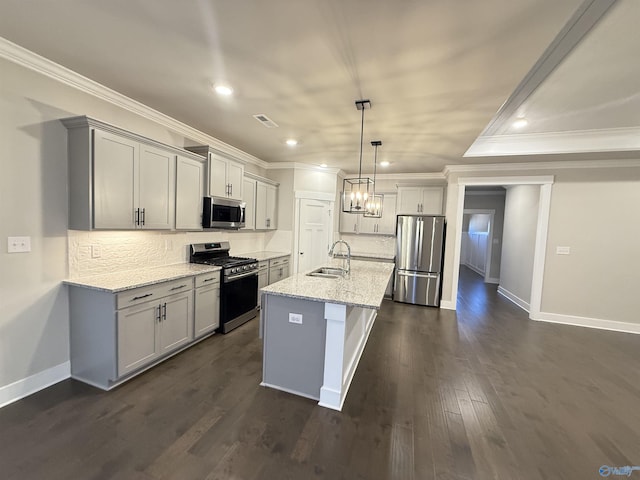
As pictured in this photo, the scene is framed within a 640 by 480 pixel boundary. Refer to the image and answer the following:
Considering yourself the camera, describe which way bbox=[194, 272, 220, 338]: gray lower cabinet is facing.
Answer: facing the viewer and to the right of the viewer

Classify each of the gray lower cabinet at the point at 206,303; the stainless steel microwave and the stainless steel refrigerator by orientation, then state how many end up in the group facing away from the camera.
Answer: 0

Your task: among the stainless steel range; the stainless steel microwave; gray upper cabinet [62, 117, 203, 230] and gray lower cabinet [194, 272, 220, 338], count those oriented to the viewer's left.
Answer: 0

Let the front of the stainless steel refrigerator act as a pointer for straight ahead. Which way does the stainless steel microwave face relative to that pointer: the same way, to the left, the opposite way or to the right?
to the left

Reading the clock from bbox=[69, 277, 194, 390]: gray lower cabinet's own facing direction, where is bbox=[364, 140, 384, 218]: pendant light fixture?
The pendant light fixture is roughly at 11 o'clock from the gray lower cabinet.

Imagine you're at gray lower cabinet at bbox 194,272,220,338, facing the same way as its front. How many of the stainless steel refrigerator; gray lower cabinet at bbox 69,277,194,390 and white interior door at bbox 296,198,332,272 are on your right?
1

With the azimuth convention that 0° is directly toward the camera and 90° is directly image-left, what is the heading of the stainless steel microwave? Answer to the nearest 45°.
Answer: approximately 315°

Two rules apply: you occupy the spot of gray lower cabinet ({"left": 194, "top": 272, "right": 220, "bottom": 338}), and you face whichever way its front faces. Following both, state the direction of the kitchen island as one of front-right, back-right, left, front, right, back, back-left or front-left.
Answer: front

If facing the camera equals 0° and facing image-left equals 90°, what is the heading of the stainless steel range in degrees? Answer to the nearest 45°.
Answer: approximately 315°

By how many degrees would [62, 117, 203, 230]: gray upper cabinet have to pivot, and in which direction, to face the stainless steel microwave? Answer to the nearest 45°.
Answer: approximately 90° to its left

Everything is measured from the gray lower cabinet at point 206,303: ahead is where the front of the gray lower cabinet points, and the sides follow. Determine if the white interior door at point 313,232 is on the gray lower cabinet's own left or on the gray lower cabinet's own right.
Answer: on the gray lower cabinet's own left

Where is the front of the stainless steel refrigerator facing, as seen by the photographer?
facing the viewer

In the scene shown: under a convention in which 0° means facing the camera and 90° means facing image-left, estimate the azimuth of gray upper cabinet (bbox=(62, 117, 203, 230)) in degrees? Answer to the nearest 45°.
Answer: approximately 315°

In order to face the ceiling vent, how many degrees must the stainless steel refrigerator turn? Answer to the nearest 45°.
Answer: approximately 45° to its right
